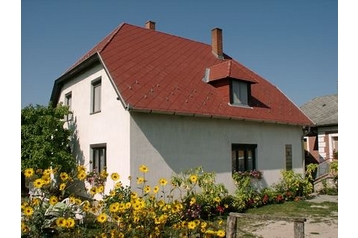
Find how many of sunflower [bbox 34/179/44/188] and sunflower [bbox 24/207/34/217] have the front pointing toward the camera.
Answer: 2

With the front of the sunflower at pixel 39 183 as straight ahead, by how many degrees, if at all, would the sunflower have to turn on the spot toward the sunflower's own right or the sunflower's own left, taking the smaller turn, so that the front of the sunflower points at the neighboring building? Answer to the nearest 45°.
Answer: approximately 135° to the sunflower's own left

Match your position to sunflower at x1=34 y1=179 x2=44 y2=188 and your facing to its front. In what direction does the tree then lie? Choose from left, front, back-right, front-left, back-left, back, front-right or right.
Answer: back

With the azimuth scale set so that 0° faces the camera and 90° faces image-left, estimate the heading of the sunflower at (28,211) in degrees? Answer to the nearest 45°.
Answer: approximately 0°
